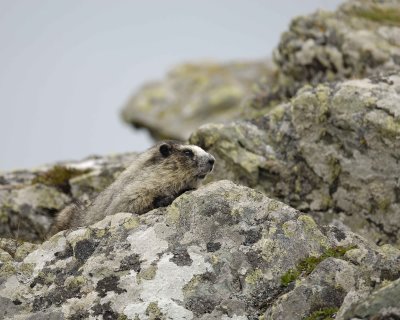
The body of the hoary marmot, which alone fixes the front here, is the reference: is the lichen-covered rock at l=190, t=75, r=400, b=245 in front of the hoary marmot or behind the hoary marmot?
in front

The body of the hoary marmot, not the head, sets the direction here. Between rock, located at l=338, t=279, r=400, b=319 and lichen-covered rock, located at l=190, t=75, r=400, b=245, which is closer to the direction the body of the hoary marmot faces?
the lichen-covered rock

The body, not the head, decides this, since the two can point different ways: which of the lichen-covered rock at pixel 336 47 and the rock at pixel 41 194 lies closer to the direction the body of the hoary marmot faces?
the lichen-covered rock

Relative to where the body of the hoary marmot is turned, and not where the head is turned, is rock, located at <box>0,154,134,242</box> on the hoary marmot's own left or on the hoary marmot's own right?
on the hoary marmot's own left

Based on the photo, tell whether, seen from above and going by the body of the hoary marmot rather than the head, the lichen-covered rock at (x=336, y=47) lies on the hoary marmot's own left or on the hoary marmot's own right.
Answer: on the hoary marmot's own left

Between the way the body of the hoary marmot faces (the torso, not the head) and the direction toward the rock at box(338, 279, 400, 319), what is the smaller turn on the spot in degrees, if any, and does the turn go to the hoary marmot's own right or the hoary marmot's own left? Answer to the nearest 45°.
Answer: approximately 90° to the hoary marmot's own right

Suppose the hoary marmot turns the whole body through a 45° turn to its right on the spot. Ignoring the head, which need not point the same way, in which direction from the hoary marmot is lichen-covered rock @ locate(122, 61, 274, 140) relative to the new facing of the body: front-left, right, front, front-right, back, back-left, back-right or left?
back-left

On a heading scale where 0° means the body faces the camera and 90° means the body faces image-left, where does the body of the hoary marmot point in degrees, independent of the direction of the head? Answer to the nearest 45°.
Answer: approximately 270°
